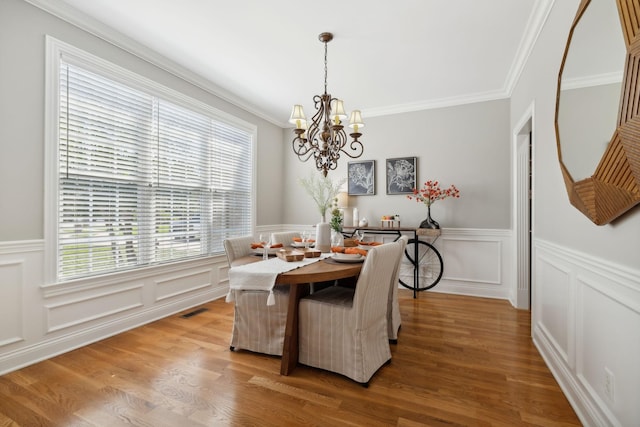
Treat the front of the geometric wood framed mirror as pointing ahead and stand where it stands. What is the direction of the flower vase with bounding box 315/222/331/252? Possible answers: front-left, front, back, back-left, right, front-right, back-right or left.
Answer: front-right

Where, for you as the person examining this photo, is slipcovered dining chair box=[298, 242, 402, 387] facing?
facing away from the viewer and to the left of the viewer

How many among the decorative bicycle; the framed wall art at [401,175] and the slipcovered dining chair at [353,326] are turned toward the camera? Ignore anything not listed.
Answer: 1

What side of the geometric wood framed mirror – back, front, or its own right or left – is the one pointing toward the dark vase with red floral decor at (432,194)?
right

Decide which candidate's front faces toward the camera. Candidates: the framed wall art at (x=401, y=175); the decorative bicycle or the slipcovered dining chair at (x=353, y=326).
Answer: the framed wall art

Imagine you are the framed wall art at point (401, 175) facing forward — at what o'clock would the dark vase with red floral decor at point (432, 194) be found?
The dark vase with red floral decor is roughly at 10 o'clock from the framed wall art.

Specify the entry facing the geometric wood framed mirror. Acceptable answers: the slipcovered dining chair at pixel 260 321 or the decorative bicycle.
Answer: the slipcovered dining chair

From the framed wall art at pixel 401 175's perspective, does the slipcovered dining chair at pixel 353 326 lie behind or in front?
in front

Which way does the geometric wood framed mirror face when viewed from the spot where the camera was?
facing the viewer and to the left of the viewer
